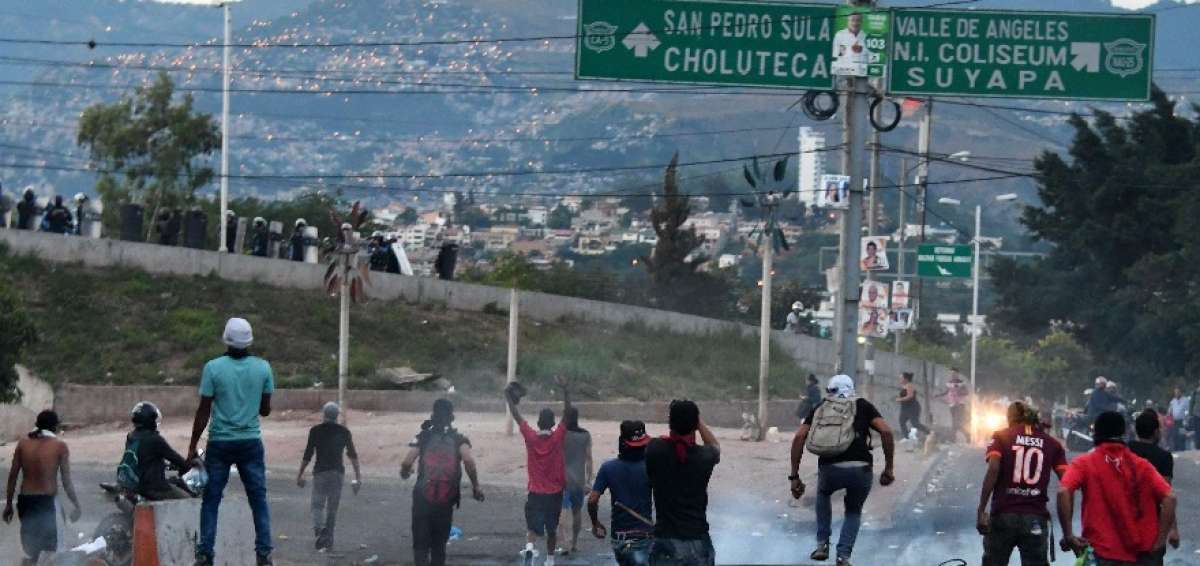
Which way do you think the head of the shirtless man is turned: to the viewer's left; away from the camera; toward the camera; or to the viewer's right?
away from the camera

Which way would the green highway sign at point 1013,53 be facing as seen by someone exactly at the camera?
facing the viewer

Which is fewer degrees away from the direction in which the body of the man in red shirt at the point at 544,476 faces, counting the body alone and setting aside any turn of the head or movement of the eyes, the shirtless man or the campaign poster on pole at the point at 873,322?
the campaign poster on pole

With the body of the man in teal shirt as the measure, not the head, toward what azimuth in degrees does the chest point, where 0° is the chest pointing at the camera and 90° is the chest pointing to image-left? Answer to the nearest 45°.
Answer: approximately 180°

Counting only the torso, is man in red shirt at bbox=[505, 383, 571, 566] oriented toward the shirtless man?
no

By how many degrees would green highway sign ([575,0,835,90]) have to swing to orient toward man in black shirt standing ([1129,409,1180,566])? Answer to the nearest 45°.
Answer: approximately 45° to its left

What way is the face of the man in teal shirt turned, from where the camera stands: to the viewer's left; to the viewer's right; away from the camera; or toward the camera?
away from the camera

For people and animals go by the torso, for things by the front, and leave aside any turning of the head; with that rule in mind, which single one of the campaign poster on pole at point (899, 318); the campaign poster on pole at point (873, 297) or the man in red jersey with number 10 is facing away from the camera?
the man in red jersey with number 10

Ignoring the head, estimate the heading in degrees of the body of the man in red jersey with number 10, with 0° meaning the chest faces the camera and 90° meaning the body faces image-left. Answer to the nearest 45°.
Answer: approximately 180°

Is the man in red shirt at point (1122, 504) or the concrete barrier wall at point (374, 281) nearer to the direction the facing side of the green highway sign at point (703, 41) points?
the man in red shirt

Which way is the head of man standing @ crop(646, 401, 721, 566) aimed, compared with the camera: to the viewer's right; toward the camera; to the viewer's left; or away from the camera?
away from the camera

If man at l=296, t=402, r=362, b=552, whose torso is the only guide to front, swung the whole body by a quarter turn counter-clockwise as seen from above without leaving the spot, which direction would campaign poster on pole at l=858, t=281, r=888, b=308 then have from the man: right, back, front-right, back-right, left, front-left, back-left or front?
back-right
